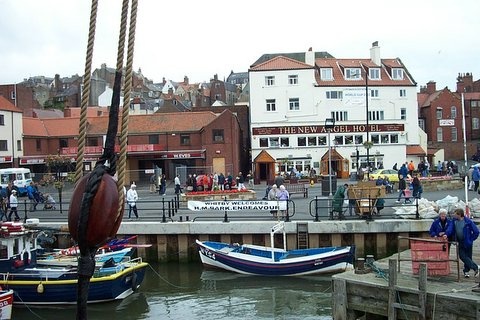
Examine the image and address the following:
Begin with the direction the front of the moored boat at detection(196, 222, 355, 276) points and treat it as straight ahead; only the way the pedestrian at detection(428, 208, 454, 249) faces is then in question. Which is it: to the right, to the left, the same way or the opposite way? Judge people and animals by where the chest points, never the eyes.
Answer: to the left

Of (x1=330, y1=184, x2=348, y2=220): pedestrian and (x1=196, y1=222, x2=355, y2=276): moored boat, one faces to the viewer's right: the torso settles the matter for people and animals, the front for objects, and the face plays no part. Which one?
the pedestrian

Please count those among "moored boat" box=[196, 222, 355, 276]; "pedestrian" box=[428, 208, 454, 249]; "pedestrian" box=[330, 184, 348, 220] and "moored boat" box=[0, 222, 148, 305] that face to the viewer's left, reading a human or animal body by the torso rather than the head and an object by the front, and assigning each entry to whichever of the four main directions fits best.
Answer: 1

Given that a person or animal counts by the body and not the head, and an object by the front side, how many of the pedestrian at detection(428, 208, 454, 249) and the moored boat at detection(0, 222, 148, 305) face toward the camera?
1

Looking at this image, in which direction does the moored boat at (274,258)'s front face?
to the viewer's left

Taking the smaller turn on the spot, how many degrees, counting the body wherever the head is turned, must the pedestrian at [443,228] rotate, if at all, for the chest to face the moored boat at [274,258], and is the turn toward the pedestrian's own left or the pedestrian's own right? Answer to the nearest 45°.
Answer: approximately 135° to the pedestrian's own right

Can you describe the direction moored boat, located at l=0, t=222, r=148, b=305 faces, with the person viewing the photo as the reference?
facing to the right of the viewer

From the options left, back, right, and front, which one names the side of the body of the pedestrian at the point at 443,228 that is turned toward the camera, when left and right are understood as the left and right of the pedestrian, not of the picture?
front

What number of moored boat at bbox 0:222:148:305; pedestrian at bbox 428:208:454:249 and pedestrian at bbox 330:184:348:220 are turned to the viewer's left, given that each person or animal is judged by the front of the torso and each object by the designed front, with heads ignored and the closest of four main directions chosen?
0

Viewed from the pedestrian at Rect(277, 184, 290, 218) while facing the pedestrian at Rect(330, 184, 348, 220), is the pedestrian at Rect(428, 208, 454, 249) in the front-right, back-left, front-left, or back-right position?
front-right

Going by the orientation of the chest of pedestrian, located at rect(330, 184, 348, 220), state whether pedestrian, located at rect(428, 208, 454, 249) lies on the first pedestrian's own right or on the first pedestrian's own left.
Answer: on the first pedestrian's own right

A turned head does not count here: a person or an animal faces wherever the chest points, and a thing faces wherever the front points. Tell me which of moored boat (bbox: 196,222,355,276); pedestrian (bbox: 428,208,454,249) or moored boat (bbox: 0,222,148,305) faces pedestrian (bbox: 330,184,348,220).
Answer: moored boat (bbox: 0,222,148,305)

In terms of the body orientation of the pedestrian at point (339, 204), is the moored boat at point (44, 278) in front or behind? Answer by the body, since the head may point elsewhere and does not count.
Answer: behind

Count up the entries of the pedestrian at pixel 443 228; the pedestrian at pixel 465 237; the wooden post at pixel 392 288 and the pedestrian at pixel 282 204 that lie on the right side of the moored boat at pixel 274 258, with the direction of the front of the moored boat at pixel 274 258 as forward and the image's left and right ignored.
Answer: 1

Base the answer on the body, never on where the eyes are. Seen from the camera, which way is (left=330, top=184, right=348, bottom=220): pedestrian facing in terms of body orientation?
to the viewer's right
